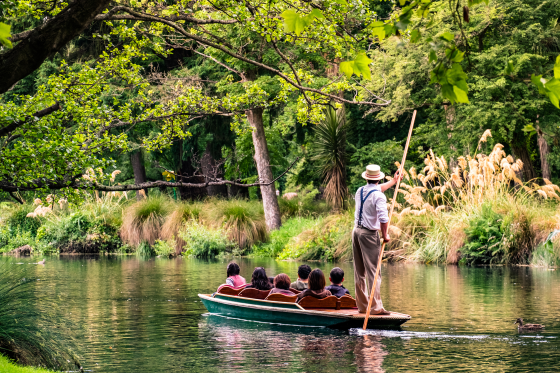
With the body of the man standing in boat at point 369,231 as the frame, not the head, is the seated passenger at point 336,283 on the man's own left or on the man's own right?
on the man's own left

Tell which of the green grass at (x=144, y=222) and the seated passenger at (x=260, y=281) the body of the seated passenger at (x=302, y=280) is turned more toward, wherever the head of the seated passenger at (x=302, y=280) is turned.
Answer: the green grass

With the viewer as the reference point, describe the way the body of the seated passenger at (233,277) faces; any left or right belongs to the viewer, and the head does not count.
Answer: facing away from the viewer and to the left of the viewer

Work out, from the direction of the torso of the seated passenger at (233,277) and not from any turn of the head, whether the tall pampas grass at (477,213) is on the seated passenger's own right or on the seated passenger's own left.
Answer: on the seated passenger's own right

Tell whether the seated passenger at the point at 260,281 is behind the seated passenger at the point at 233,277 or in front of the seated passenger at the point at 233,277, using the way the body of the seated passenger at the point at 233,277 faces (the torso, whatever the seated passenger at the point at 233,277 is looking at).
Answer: behind

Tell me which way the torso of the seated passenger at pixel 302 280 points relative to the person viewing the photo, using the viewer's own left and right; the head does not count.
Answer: facing away from the viewer and to the left of the viewer

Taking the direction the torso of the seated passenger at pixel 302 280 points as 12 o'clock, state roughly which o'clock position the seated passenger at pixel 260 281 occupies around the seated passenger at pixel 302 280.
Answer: the seated passenger at pixel 260 281 is roughly at 10 o'clock from the seated passenger at pixel 302 280.

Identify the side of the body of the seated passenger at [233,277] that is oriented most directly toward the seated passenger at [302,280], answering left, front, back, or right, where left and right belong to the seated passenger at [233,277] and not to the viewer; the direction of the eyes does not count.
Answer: back

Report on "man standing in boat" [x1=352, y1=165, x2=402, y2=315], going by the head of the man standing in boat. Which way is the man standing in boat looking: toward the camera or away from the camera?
away from the camera
